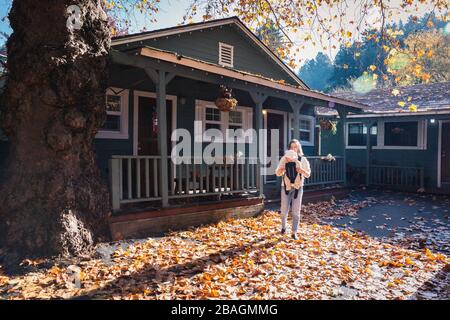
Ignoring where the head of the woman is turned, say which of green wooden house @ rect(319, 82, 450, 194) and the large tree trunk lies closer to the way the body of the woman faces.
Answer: the large tree trunk

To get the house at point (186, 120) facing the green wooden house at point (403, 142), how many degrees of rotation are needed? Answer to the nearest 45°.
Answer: approximately 90° to its left

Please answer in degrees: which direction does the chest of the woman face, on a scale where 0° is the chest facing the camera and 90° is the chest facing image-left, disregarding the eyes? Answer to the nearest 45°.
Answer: approximately 0°

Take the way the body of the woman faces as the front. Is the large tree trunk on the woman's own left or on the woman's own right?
on the woman's own right

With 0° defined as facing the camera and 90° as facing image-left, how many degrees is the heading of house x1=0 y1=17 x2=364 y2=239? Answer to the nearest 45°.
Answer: approximately 315°

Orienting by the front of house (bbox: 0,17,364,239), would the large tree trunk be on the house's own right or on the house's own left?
on the house's own right

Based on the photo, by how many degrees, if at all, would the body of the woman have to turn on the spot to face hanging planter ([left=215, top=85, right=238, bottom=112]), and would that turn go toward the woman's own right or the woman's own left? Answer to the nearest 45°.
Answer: approximately 135° to the woman's own right

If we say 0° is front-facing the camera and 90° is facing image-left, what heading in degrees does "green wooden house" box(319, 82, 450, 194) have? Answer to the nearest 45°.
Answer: approximately 45°
